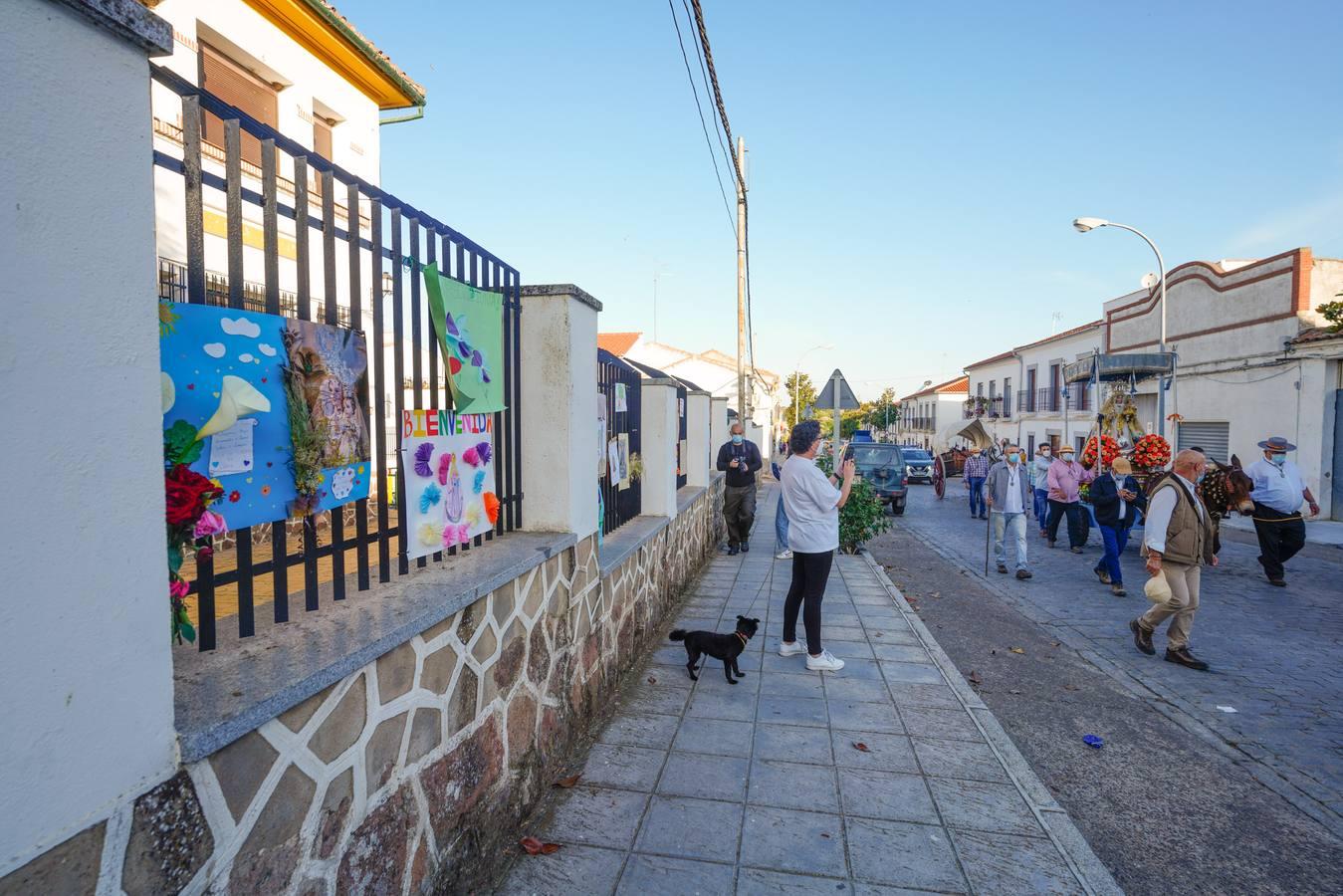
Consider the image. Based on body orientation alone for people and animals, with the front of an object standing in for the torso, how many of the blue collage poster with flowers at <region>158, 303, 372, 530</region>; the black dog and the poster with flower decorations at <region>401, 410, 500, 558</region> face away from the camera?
0

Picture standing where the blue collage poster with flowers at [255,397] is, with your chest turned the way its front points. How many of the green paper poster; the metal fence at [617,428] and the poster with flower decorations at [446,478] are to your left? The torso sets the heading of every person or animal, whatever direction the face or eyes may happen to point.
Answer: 3

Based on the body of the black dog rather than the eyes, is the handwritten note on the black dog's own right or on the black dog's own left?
on the black dog's own right

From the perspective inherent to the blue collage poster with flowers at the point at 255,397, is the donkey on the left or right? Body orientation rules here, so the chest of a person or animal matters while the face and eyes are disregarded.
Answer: on its left

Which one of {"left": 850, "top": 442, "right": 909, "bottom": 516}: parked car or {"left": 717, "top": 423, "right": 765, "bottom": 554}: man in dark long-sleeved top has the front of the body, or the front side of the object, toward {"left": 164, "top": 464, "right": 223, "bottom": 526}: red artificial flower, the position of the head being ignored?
the man in dark long-sleeved top

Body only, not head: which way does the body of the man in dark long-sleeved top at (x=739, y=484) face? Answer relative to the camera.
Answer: toward the camera

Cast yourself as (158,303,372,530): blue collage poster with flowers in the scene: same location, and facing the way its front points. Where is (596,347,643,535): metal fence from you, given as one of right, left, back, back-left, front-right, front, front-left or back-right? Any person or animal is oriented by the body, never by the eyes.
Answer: left

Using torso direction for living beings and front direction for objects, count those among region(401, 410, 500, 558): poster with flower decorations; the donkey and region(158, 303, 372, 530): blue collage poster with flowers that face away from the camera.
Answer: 0

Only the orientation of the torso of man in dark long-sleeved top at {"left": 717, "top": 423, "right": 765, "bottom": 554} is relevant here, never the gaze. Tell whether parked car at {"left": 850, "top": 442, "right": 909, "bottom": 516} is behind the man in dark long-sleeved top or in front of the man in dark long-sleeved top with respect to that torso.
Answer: behind

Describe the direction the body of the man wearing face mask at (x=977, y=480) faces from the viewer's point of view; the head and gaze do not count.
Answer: toward the camera

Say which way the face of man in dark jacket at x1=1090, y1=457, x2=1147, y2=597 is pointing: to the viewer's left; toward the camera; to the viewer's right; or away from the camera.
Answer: toward the camera

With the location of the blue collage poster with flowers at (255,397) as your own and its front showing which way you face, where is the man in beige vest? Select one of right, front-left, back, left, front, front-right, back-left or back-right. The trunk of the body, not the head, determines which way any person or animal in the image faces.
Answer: front-left

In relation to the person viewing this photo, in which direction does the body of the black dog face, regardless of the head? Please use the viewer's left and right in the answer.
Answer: facing to the right of the viewer
